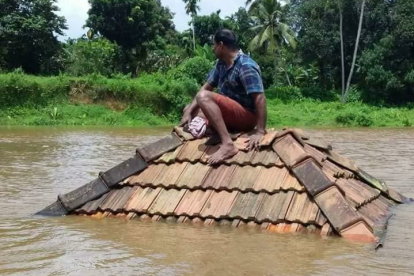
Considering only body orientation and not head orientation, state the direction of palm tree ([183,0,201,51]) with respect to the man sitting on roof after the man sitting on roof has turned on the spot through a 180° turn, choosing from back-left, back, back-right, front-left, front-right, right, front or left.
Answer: front-left

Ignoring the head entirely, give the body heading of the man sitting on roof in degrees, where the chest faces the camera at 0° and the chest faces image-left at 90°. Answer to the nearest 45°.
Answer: approximately 45°

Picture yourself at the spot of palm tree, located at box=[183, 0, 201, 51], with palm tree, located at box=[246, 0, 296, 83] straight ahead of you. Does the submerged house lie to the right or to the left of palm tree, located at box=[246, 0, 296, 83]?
right

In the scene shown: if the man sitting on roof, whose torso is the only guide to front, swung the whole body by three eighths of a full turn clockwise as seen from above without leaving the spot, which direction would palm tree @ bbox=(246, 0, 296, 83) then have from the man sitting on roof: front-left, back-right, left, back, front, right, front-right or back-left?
front
